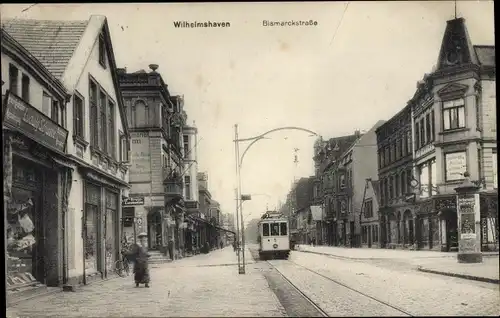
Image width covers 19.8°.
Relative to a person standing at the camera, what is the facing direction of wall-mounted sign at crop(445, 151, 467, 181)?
facing the viewer

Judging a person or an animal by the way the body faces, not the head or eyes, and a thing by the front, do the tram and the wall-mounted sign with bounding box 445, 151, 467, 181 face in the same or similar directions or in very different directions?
same or similar directions

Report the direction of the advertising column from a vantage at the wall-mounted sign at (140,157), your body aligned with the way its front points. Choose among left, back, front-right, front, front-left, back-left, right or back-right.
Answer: left

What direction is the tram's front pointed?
toward the camera
